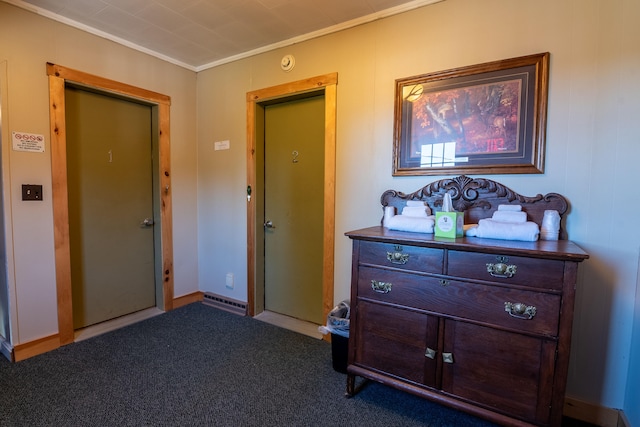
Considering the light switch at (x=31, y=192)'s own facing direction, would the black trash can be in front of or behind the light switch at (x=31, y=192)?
in front

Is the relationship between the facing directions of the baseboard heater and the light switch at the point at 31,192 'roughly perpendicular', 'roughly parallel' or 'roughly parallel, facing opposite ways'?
roughly perpendicular

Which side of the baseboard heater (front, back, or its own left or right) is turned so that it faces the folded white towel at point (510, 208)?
left

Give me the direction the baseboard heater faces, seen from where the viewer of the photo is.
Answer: facing the viewer and to the left of the viewer

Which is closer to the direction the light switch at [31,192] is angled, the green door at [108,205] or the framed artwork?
the framed artwork

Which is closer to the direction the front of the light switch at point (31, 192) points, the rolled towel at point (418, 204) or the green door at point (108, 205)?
the rolled towel

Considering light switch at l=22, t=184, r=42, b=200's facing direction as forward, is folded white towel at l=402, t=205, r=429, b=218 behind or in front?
in front

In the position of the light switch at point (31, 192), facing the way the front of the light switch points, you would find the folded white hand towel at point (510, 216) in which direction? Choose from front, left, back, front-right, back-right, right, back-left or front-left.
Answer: front-left

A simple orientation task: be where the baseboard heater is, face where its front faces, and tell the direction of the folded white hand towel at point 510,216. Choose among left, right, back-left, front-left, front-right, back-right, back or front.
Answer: left

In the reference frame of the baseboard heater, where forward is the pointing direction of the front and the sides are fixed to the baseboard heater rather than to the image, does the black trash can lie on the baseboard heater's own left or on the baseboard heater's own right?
on the baseboard heater's own left

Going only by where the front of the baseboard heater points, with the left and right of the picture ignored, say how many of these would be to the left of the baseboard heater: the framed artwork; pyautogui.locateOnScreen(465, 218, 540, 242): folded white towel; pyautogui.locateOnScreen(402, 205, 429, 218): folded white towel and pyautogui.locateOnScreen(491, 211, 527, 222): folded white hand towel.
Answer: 4

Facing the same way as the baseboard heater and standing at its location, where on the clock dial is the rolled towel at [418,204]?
The rolled towel is roughly at 9 o'clock from the baseboard heater.

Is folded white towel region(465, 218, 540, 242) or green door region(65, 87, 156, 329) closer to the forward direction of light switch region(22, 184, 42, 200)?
the folded white towel
